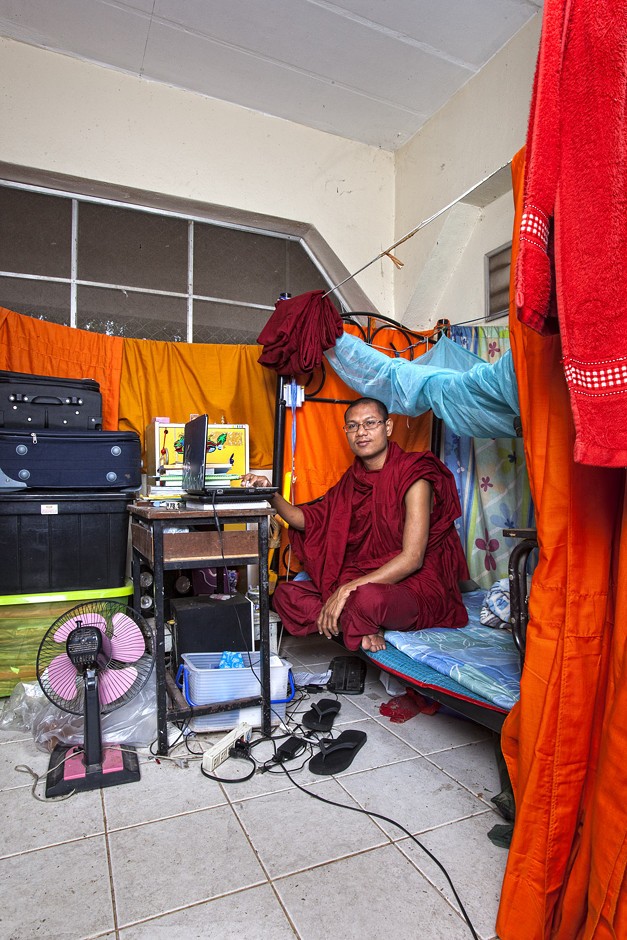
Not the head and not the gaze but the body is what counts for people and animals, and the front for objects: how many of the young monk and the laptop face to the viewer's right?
1

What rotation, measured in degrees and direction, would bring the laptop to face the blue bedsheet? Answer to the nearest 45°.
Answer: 0° — it already faces it

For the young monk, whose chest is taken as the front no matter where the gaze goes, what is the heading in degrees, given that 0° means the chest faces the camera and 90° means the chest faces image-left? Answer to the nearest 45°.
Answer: approximately 45°

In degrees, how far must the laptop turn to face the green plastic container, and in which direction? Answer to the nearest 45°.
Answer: approximately 180°

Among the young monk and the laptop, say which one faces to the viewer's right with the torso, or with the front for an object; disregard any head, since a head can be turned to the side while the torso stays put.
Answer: the laptop

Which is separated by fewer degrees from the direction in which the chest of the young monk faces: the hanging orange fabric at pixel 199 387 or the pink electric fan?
the pink electric fan

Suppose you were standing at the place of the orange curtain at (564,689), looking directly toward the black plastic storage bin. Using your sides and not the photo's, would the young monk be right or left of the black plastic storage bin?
right

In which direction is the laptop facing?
to the viewer's right

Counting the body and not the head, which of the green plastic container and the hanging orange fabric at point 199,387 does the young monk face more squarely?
the green plastic container

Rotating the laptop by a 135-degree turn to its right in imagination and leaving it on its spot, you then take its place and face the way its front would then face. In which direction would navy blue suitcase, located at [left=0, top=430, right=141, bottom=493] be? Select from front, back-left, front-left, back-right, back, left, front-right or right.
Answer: right
